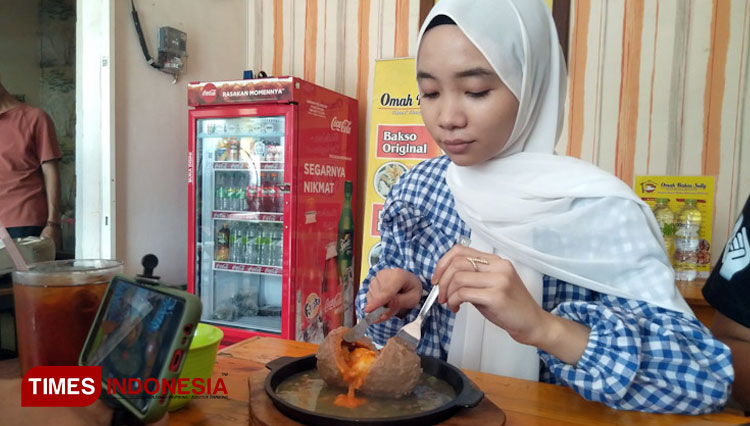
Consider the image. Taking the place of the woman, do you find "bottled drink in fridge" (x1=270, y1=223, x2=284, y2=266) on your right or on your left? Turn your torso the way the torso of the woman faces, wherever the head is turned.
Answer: on your right

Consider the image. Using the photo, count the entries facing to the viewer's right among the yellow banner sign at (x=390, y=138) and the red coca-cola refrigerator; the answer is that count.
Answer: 0

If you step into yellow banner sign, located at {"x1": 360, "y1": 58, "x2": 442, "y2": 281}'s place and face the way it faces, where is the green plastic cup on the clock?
The green plastic cup is roughly at 12 o'clock from the yellow banner sign.

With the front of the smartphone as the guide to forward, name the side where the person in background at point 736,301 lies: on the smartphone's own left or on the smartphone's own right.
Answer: on the smartphone's own left

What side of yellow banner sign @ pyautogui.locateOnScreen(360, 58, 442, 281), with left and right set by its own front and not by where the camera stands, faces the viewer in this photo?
front

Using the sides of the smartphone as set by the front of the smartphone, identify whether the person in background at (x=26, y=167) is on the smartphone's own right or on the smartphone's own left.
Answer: on the smartphone's own right

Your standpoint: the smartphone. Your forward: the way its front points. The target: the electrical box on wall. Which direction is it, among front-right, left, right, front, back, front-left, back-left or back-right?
back-right

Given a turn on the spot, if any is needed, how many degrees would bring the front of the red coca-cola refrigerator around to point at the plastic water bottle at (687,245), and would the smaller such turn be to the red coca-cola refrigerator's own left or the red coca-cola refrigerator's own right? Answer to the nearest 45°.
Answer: approximately 90° to the red coca-cola refrigerator's own left

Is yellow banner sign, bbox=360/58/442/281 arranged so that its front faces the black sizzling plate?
yes

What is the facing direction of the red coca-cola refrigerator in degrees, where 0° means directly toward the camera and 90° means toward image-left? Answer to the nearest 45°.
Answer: approximately 45°

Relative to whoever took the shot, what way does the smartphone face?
facing the viewer and to the left of the viewer
